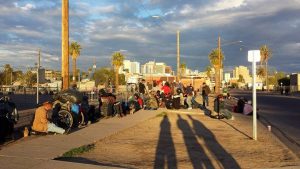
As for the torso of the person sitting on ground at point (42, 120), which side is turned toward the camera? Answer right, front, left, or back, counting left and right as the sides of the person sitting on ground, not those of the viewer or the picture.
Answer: right

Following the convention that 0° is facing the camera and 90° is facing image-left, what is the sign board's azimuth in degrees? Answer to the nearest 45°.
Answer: approximately 0°

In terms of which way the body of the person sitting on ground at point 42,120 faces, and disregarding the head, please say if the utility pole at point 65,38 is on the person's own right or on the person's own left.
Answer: on the person's own left

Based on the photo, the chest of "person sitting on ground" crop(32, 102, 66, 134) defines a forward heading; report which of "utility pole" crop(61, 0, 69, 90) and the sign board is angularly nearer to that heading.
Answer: the sign board

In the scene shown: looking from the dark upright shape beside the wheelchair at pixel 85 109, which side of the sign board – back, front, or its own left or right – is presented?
right

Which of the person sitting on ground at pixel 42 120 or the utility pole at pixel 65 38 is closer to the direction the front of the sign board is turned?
the person sitting on ground

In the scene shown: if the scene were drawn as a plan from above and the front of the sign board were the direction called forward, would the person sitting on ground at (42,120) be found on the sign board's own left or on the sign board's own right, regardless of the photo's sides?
on the sign board's own right

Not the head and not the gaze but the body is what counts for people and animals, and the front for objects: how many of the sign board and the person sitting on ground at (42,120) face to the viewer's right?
1
